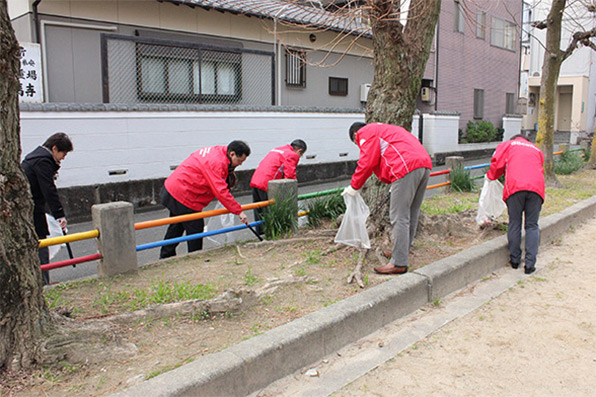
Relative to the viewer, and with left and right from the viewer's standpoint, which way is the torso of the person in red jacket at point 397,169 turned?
facing to the left of the viewer

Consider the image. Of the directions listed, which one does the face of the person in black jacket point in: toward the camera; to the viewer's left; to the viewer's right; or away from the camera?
to the viewer's right

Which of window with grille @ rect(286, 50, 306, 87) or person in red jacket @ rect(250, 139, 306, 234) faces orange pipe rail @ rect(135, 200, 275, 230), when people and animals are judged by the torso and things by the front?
the window with grille

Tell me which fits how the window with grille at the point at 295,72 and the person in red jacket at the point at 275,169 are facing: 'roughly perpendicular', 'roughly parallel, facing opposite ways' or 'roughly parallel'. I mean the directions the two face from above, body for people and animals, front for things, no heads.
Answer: roughly perpendicular

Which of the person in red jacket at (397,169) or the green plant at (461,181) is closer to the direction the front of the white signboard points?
the person in red jacket

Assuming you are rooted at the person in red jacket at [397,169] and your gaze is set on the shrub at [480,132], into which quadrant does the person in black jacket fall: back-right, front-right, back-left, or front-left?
back-left

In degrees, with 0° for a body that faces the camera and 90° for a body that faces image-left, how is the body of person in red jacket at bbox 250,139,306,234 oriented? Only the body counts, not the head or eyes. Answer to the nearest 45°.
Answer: approximately 270°

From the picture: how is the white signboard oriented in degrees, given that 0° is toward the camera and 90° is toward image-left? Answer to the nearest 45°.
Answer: approximately 0°
